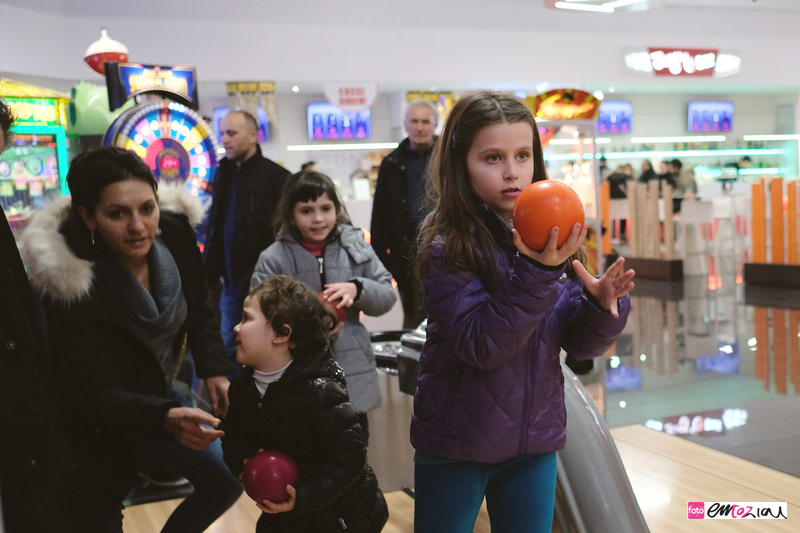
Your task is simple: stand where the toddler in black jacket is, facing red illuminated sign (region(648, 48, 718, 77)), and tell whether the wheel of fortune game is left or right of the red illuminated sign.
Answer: left

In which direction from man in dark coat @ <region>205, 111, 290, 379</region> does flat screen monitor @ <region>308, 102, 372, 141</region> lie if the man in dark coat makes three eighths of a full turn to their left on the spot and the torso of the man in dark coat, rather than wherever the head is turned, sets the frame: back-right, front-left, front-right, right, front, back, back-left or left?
left

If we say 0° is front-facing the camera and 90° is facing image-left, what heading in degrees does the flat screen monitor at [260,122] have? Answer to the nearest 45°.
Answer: approximately 0°

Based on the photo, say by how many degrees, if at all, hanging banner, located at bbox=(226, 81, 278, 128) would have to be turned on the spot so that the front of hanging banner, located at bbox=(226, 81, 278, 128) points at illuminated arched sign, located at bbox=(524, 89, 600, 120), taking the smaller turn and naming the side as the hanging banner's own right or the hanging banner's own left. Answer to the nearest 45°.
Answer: approximately 45° to the hanging banner's own left

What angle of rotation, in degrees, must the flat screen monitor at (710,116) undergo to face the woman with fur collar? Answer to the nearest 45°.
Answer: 0° — it already faces them

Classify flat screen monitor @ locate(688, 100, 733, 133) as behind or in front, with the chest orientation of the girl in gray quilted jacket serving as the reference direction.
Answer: behind

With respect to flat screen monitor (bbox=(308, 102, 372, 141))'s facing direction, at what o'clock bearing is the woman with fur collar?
The woman with fur collar is roughly at 12 o'clock from the flat screen monitor.

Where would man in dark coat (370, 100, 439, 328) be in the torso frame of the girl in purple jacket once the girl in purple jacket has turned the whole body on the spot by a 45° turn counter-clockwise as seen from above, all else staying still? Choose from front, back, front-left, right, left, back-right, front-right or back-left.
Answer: left
